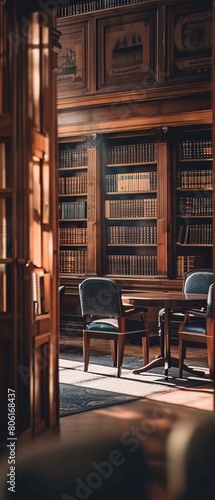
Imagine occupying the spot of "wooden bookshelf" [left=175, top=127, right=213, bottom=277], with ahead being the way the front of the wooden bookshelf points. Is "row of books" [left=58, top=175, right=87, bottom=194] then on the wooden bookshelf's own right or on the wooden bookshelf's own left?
on the wooden bookshelf's own right

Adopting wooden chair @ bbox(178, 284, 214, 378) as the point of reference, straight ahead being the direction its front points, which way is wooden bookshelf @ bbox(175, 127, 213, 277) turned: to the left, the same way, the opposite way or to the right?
to the left

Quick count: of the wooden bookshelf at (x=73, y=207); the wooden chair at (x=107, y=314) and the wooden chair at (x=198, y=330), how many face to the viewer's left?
1

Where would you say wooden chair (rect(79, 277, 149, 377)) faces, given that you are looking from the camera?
facing away from the viewer and to the right of the viewer

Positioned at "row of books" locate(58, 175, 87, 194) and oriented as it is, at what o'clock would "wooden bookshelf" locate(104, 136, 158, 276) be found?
The wooden bookshelf is roughly at 10 o'clock from the row of books.

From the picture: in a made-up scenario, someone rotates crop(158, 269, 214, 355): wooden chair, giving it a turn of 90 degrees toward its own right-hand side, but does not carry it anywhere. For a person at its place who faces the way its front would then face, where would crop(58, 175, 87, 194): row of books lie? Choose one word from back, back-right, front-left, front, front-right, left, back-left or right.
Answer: front

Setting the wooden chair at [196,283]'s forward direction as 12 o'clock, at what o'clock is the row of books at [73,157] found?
The row of books is roughly at 3 o'clock from the wooden chair.

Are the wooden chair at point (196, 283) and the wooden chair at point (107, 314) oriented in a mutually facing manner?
yes

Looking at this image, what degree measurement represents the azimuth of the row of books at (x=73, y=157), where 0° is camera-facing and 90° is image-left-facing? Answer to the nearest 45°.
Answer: approximately 0°
